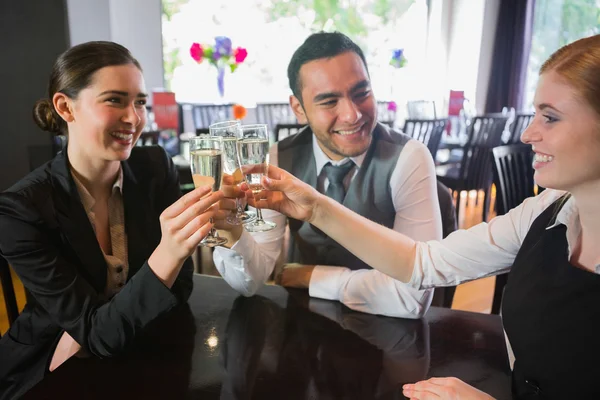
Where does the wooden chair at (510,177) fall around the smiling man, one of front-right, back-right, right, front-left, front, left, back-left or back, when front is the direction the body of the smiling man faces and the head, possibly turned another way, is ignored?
back-left

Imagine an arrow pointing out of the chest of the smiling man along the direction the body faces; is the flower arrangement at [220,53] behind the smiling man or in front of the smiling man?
behind

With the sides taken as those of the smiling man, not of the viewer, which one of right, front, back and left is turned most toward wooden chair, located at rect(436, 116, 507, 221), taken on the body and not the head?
back

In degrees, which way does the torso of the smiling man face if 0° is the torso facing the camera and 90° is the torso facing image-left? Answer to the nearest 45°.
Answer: approximately 0°

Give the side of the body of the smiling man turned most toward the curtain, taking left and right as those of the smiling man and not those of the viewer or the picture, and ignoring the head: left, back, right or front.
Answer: back
